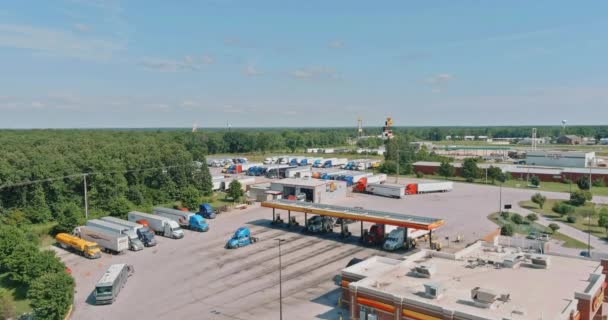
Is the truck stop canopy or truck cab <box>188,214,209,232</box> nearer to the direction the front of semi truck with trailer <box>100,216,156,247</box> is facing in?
the truck stop canopy

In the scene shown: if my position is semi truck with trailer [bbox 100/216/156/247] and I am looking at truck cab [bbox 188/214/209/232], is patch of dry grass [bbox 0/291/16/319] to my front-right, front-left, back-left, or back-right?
back-right

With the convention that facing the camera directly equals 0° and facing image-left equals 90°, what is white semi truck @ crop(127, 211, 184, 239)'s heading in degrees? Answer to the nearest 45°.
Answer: approximately 315°

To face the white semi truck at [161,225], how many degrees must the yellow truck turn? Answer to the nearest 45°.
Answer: approximately 45° to its left

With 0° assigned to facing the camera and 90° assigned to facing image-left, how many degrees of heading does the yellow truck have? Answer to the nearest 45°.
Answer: approximately 315°

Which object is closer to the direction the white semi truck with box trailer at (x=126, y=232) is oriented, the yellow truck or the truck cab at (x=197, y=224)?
the truck cab

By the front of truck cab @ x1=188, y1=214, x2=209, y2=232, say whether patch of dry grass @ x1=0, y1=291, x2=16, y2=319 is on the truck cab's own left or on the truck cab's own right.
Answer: on the truck cab's own right
